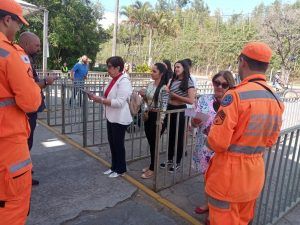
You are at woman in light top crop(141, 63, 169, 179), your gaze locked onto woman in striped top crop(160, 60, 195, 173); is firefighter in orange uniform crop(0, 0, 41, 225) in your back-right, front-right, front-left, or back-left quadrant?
back-right

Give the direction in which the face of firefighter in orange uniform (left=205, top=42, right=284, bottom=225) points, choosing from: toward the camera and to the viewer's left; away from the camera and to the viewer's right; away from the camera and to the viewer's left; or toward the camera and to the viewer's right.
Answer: away from the camera and to the viewer's left

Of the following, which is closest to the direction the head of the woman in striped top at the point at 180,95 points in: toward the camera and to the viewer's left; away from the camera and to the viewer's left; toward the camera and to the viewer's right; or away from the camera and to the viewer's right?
toward the camera and to the viewer's left

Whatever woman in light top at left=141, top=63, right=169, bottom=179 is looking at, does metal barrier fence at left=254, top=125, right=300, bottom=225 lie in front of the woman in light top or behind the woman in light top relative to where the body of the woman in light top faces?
behind

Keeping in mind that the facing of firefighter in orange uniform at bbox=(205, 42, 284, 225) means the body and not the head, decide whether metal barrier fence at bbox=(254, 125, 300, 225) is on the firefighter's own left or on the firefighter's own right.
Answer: on the firefighter's own right

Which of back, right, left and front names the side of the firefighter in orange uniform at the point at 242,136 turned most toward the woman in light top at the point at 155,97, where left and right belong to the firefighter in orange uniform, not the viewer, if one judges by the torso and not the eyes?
front

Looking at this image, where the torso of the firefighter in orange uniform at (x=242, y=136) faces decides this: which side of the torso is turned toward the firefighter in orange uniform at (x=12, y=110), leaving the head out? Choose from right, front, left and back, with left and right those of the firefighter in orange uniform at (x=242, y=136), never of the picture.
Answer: left

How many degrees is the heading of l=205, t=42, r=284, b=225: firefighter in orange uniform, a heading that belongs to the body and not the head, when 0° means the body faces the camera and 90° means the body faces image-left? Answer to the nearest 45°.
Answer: approximately 135°

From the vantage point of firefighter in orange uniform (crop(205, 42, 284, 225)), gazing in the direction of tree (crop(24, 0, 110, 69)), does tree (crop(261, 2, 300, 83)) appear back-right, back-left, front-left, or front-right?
front-right

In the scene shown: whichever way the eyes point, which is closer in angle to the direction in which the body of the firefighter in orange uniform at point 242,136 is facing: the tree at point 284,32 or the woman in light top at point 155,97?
the woman in light top

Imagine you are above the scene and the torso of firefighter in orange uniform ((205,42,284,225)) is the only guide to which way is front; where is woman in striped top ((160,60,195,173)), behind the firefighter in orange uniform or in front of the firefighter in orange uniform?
in front

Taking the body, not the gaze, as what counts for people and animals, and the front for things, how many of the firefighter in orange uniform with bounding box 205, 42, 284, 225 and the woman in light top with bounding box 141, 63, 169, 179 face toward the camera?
0
